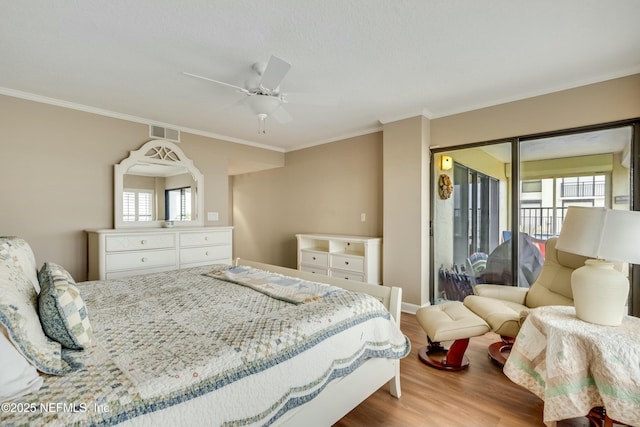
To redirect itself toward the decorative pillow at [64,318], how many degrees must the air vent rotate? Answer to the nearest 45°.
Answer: approximately 45° to its right

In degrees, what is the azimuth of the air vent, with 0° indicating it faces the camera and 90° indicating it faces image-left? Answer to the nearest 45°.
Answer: approximately 315°

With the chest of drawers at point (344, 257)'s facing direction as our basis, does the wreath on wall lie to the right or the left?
on its left

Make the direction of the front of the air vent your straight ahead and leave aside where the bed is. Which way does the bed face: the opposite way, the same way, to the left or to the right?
to the left

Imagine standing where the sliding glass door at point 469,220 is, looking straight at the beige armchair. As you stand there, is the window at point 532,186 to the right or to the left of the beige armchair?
left

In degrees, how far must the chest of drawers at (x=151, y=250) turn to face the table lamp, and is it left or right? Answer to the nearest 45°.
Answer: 0° — it already faces it

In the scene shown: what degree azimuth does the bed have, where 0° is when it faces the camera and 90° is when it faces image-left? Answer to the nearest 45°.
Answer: approximately 225°

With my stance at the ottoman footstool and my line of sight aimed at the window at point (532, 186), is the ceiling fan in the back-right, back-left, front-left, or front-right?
back-left

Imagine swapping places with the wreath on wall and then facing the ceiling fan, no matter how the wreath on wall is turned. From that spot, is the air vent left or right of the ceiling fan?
right

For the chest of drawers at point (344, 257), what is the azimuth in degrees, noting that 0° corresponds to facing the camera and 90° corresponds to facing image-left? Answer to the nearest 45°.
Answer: approximately 45°
